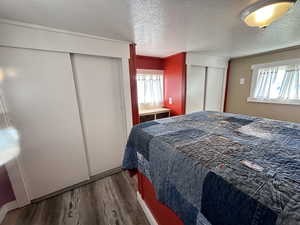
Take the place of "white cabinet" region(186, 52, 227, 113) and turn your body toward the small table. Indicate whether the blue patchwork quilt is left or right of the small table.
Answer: left

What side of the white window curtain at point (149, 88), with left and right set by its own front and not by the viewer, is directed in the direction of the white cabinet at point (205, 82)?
left

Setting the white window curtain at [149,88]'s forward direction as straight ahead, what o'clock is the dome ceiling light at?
The dome ceiling light is roughly at 11 o'clock from the white window curtain.

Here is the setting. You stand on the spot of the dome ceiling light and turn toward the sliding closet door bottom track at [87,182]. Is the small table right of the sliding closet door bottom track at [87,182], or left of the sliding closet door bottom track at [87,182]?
right

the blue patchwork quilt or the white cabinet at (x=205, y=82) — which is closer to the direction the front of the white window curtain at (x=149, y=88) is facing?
the blue patchwork quilt

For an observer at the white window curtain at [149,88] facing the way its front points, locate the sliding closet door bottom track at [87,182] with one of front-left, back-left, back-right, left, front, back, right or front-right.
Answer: front-right

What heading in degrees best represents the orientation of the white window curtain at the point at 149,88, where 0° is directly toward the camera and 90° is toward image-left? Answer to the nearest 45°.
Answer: approximately 0°

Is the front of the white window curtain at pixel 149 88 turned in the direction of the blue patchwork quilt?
yes
